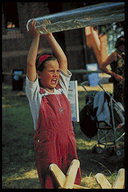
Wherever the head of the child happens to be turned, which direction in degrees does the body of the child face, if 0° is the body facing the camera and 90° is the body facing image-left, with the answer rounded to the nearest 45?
approximately 315°

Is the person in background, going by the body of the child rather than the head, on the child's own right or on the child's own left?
on the child's own left
